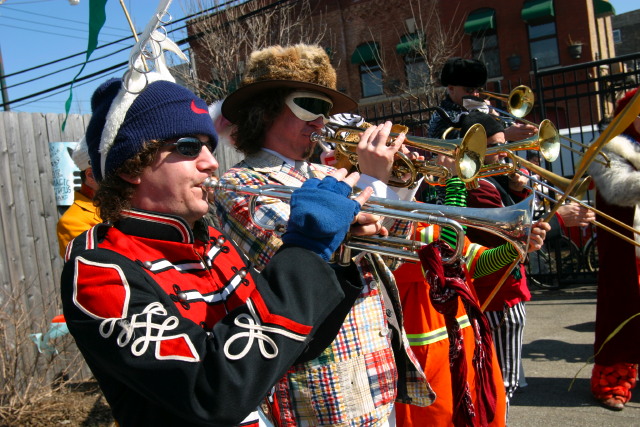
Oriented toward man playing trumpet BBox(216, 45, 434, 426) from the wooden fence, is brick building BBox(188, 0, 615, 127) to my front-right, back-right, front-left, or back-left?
back-left

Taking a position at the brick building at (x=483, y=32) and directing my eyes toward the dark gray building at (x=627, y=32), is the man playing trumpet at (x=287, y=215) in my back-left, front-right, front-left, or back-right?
back-right

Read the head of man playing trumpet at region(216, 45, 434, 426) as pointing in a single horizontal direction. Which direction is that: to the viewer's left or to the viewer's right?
to the viewer's right

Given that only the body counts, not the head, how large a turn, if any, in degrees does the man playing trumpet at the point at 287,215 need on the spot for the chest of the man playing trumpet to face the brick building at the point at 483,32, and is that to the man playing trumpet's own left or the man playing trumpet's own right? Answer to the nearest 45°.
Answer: approximately 90° to the man playing trumpet's own left

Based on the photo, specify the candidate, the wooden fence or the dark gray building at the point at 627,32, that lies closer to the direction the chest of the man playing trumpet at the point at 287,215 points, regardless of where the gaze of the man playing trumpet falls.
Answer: the dark gray building

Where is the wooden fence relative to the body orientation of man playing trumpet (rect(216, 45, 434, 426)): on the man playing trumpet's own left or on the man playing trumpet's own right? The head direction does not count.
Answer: on the man playing trumpet's own left

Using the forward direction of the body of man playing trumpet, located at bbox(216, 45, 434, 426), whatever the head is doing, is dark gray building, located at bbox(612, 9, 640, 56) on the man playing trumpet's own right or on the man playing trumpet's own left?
on the man playing trumpet's own left

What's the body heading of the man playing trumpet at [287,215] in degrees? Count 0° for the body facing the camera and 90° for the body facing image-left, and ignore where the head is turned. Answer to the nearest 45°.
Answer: approximately 270°
